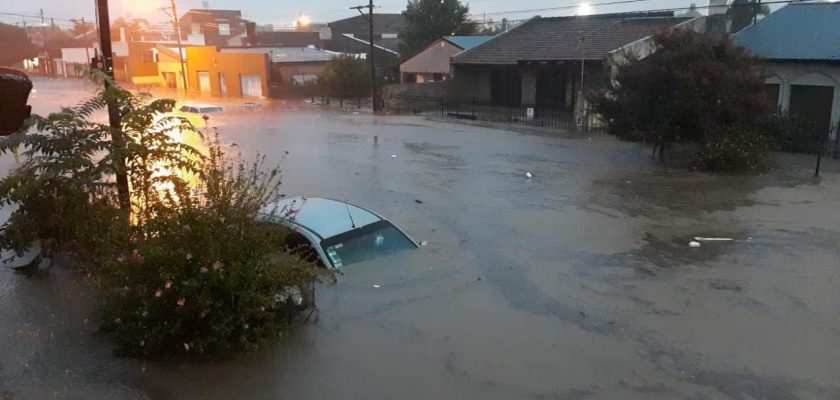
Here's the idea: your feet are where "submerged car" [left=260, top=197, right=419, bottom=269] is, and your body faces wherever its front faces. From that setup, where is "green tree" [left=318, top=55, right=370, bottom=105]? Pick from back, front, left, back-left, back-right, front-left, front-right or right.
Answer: back-left

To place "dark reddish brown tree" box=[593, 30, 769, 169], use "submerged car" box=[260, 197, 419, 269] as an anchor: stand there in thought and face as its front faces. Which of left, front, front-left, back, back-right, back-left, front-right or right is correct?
left

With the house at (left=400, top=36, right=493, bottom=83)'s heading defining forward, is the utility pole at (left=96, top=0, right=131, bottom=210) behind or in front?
in front

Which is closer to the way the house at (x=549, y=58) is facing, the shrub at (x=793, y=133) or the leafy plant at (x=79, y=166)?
the leafy plant

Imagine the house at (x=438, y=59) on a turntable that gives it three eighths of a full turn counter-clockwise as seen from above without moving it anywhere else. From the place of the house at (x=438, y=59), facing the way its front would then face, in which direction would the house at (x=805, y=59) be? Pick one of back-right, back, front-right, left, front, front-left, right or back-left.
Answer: front-right

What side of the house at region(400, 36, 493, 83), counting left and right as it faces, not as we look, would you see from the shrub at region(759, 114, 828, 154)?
left

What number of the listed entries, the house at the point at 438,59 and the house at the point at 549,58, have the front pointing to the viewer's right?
0

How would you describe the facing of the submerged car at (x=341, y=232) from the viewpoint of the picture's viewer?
facing the viewer and to the right of the viewer

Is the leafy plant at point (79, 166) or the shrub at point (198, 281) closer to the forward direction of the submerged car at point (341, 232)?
the shrub

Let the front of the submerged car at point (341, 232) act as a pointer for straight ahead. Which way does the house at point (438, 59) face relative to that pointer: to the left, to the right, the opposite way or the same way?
to the right

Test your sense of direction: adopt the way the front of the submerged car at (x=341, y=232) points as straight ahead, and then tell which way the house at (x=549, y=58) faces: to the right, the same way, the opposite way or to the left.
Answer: to the right

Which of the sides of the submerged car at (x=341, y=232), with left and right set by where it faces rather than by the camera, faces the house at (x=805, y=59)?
left

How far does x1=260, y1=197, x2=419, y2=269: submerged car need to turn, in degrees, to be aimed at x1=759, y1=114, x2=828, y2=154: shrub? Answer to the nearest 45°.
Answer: approximately 90° to its left
